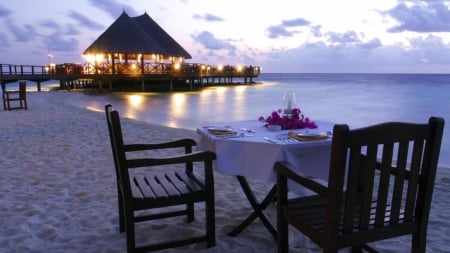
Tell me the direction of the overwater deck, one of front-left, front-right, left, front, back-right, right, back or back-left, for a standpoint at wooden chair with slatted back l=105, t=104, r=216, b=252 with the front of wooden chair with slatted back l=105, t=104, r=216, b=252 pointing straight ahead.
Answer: left

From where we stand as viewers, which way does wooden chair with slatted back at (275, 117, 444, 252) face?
facing away from the viewer and to the left of the viewer

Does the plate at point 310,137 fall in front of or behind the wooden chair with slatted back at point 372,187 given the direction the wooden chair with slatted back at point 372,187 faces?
in front

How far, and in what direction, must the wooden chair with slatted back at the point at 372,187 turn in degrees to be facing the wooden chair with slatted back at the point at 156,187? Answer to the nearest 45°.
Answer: approximately 45° to its left

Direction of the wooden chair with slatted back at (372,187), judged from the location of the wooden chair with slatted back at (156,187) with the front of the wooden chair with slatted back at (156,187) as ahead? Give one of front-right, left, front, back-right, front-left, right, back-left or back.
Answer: front-right

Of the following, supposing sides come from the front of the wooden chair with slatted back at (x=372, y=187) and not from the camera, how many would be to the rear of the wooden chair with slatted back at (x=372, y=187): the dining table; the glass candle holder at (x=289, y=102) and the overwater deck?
0

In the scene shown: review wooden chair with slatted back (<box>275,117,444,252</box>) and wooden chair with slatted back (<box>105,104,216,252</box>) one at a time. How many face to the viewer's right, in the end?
1

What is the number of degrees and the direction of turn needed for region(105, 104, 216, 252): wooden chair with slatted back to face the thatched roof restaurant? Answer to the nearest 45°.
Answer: approximately 90° to its left

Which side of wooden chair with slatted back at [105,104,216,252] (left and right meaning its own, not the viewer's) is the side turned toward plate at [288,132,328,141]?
front

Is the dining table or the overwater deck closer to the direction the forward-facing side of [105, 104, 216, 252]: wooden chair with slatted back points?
the dining table

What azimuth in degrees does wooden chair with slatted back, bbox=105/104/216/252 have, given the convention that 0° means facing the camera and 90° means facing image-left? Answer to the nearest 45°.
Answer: approximately 270°

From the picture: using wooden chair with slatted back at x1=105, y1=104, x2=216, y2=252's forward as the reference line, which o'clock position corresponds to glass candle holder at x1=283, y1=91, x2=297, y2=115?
The glass candle holder is roughly at 11 o'clock from the wooden chair with slatted back.

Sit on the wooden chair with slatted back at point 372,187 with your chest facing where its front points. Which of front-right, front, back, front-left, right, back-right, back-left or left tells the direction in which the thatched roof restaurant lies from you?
front

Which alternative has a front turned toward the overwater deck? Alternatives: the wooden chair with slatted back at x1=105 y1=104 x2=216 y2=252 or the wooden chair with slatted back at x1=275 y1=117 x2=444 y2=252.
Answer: the wooden chair with slatted back at x1=275 y1=117 x2=444 y2=252

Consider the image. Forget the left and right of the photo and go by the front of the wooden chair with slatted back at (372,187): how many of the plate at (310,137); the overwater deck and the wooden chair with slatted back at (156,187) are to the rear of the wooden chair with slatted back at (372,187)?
0

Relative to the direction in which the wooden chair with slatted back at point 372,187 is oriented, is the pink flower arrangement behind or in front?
in front
